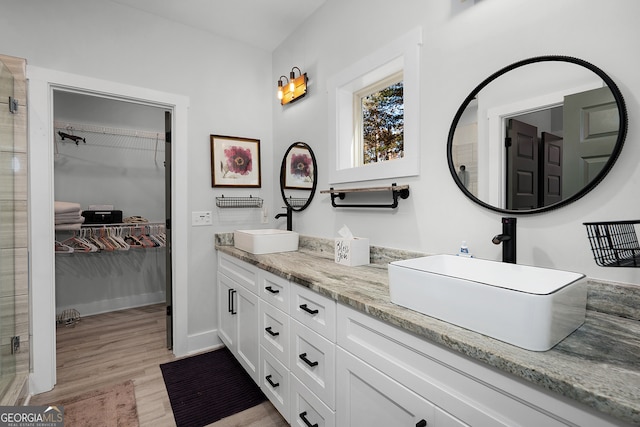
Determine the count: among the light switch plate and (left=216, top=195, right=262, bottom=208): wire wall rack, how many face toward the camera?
2

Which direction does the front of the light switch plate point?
toward the camera

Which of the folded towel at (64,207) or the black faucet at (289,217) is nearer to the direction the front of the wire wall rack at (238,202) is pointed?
the black faucet

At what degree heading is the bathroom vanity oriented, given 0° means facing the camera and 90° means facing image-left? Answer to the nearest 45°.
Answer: approximately 45°

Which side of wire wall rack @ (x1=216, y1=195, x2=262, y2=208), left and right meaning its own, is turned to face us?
front

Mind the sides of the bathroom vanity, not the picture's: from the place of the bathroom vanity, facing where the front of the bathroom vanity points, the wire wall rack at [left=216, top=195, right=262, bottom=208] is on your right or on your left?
on your right

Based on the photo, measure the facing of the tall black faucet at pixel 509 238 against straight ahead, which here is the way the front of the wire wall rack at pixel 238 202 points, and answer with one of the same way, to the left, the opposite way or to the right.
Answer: to the right

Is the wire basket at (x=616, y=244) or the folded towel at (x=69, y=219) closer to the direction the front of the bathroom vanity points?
the folded towel

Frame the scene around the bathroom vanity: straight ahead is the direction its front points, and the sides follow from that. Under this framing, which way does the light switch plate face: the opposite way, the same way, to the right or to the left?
to the left

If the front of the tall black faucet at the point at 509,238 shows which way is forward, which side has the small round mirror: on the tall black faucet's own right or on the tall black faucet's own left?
on the tall black faucet's own right

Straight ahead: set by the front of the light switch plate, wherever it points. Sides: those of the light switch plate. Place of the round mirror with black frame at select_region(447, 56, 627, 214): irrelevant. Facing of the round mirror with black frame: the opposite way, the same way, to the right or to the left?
to the right

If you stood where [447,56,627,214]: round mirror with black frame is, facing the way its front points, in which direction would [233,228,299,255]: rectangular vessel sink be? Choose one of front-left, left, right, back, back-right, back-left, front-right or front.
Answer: front-right

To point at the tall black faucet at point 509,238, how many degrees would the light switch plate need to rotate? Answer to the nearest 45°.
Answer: approximately 45° to its left

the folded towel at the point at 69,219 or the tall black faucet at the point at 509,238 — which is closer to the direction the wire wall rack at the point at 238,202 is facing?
the tall black faucet
